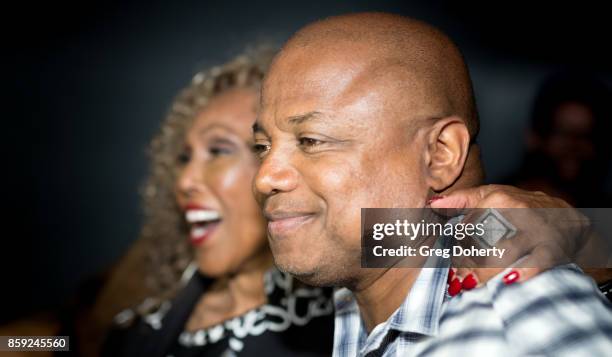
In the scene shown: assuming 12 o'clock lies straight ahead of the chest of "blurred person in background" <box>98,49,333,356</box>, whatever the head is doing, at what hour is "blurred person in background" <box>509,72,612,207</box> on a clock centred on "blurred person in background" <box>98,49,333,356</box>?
"blurred person in background" <box>509,72,612,207</box> is roughly at 7 o'clock from "blurred person in background" <box>98,49,333,356</box>.

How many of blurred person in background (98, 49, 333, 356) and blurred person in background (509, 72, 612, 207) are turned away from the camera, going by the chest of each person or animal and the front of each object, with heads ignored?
0

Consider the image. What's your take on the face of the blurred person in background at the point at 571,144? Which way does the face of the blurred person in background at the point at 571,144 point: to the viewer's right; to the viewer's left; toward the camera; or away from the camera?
toward the camera

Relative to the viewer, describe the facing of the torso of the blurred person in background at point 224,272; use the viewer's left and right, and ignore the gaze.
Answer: facing the viewer and to the left of the viewer

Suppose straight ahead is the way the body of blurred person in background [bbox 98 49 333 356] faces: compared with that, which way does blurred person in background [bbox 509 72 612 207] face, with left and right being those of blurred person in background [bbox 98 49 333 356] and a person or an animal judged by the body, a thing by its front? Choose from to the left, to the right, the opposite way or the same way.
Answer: the same way

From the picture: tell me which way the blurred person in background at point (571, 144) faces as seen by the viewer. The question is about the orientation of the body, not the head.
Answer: toward the camera

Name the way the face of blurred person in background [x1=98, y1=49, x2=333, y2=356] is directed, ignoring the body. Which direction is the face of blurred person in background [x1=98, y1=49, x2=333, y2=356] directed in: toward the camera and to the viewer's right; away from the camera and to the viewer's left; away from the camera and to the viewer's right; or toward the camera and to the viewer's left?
toward the camera and to the viewer's left

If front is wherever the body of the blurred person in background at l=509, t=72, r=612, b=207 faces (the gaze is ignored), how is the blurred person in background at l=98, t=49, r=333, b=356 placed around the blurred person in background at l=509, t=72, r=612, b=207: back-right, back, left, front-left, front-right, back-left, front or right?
front-right
